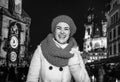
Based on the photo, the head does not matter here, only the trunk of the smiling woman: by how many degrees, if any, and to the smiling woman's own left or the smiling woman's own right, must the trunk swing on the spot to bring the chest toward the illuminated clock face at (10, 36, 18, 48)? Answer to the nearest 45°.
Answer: approximately 180°

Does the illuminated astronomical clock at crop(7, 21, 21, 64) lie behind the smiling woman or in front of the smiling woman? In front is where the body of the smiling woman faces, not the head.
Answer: behind

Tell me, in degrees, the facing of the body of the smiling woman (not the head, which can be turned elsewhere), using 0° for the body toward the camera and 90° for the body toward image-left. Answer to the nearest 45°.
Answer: approximately 0°

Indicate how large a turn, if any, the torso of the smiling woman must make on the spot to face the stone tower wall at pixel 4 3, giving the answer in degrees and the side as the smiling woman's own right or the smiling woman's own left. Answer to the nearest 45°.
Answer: approximately 180°

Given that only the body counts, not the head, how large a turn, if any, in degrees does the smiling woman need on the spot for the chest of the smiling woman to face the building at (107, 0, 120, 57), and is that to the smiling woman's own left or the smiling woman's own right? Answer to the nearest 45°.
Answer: approximately 180°
